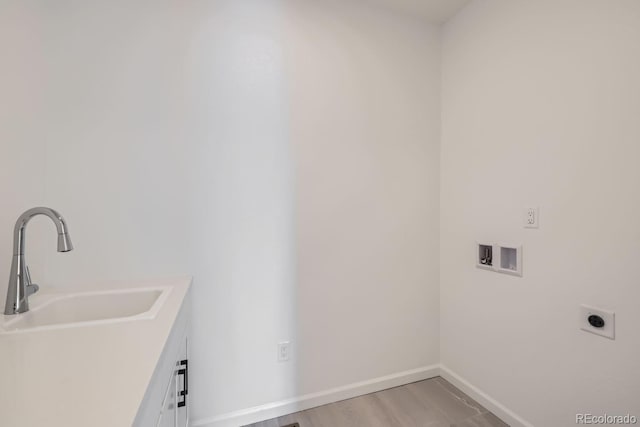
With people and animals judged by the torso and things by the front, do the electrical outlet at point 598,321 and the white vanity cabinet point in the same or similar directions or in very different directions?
very different directions

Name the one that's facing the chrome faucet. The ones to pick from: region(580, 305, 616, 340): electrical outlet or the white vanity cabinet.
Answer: the electrical outlet

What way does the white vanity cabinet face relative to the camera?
to the viewer's right

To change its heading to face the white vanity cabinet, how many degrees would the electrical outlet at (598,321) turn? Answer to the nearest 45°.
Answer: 0° — it already faces it

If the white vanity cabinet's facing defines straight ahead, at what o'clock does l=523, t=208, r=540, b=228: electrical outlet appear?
The electrical outlet is roughly at 12 o'clock from the white vanity cabinet.

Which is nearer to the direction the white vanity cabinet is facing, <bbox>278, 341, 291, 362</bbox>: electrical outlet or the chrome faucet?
the electrical outlet

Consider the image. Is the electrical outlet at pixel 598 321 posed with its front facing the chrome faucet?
yes

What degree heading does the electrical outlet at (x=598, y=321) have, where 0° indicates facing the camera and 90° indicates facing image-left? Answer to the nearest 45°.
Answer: approximately 45°

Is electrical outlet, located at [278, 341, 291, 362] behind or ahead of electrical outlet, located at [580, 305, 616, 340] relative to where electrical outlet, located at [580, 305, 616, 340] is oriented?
ahead
